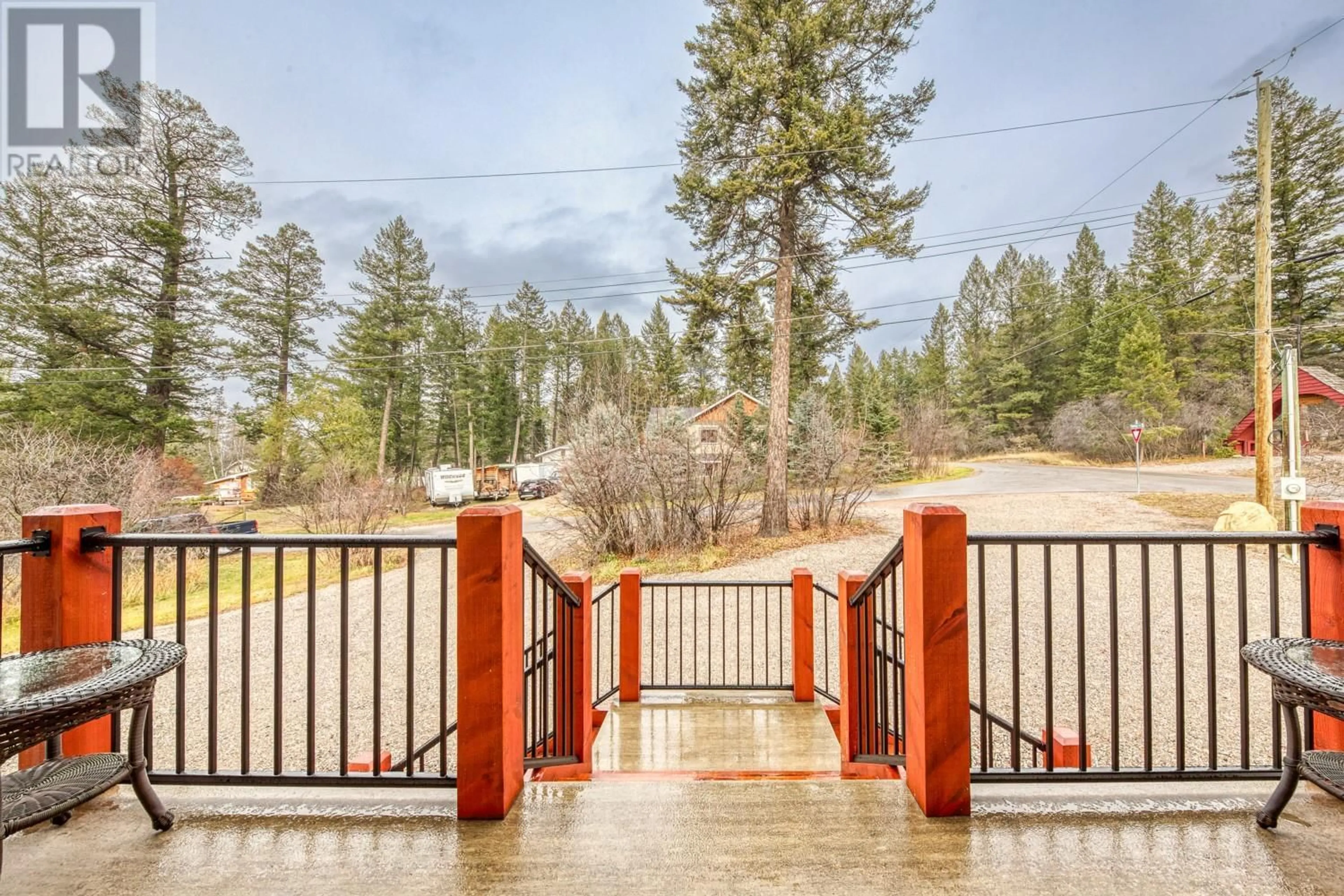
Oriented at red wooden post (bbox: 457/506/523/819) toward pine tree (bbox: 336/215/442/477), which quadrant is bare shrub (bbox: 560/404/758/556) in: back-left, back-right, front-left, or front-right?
front-right

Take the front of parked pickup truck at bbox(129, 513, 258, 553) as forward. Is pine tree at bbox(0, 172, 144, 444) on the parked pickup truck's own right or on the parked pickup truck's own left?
on the parked pickup truck's own right

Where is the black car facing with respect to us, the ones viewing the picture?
facing away from the viewer and to the right of the viewer

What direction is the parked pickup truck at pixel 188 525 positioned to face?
to the viewer's left

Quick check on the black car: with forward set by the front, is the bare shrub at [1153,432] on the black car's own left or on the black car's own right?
on the black car's own left

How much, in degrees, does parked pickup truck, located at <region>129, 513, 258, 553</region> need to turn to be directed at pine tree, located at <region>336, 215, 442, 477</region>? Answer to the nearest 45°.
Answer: approximately 135° to its right

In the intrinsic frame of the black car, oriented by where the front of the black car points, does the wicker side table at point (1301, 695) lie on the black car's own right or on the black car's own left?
on the black car's own left

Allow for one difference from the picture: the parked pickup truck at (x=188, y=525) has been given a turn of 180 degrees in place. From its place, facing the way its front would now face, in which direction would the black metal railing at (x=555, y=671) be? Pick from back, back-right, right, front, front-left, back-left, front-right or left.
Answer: right

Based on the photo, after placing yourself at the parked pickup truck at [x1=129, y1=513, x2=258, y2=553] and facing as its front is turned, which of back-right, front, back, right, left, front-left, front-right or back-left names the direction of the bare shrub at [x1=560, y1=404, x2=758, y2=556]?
back-left
